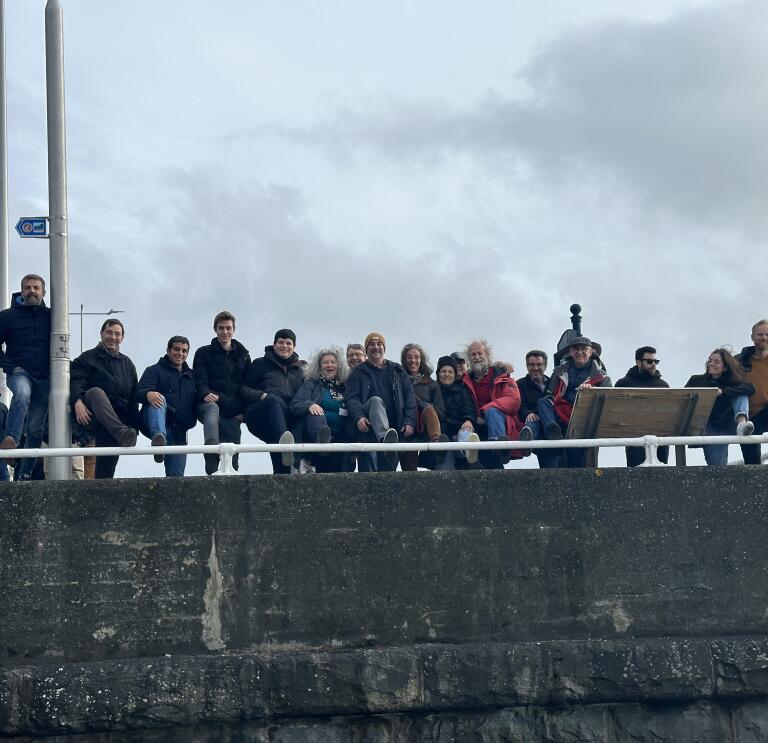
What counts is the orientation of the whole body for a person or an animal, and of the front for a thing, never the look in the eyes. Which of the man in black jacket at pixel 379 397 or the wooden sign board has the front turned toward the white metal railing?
the man in black jacket

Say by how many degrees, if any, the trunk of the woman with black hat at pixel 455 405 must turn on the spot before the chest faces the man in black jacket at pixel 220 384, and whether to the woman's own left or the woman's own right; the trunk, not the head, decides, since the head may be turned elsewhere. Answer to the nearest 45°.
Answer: approximately 90° to the woman's own right

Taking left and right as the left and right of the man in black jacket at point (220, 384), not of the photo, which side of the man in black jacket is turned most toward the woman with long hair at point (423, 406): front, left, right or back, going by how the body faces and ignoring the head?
left

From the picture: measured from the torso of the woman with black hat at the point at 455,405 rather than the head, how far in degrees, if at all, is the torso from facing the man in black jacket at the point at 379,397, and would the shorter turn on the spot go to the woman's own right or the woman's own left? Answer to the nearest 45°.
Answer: approximately 45° to the woman's own right

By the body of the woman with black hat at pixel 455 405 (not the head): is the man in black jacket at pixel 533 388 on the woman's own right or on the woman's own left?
on the woman's own left

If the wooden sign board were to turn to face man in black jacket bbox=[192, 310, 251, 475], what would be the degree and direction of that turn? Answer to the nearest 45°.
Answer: approximately 90° to its left
